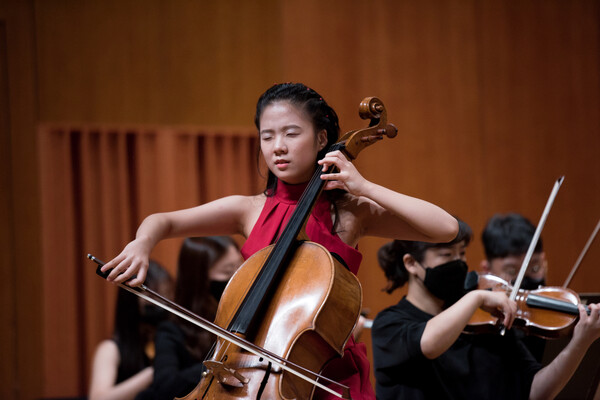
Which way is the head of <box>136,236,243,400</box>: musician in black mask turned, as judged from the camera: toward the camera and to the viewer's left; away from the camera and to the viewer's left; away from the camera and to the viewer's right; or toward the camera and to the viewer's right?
toward the camera and to the viewer's right

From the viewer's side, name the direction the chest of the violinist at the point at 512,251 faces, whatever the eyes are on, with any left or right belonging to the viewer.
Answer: facing the viewer and to the right of the viewer

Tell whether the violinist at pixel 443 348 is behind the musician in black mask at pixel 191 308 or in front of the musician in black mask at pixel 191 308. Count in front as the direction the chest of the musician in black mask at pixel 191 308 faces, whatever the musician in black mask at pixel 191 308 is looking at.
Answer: in front

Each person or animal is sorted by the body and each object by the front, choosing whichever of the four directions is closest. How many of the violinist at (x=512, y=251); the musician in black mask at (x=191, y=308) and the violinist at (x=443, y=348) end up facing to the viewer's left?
0

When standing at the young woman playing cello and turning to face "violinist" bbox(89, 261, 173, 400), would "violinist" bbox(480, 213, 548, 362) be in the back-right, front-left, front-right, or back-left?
front-right

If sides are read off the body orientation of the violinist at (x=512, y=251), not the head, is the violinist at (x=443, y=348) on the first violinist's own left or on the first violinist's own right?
on the first violinist's own right
